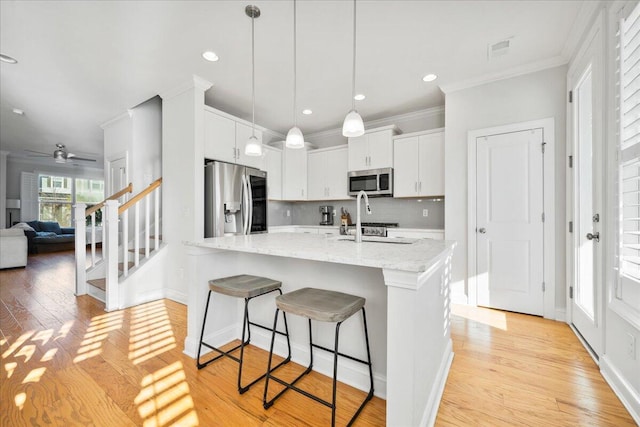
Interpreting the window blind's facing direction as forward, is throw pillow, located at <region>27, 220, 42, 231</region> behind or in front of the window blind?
in front

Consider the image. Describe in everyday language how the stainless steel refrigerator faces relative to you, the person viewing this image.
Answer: facing the viewer and to the right of the viewer

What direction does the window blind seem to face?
to the viewer's left

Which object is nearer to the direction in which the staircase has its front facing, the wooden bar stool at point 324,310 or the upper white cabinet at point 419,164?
the wooden bar stool

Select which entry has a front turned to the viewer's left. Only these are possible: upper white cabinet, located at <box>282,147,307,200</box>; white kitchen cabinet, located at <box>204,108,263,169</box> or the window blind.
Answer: the window blind

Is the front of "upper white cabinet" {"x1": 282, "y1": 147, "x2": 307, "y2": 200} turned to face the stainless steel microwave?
no

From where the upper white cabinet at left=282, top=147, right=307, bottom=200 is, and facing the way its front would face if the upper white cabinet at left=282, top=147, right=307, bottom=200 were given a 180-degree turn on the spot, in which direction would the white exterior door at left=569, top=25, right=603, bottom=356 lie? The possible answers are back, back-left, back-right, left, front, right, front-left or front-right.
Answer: back-right

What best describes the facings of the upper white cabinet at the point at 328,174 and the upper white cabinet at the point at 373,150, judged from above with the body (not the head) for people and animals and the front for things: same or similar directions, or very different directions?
same or similar directions

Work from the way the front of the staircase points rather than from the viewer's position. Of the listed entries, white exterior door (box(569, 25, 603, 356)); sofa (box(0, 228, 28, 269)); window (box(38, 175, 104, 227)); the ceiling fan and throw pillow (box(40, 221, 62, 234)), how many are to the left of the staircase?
1

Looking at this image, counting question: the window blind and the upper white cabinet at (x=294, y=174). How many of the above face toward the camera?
1

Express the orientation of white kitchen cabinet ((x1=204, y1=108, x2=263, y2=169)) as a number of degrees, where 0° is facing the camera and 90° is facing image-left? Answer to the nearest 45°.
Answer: approximately 315°

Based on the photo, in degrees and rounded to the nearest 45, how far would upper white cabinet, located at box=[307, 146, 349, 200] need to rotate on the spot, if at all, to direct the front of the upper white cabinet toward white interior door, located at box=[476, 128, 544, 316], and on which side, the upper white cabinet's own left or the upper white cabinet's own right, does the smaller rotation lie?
approximately 90° to the upper white cabinet's own left

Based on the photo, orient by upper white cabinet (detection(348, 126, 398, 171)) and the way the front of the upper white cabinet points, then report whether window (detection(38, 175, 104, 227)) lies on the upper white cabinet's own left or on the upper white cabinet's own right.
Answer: on the upper white cabinet's own right

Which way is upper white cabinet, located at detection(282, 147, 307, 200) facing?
toward the camera

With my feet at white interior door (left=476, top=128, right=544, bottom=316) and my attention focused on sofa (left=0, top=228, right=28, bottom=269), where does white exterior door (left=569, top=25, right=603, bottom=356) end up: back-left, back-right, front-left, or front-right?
back-left

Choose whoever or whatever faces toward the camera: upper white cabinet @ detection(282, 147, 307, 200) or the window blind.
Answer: the upper white cabinet
